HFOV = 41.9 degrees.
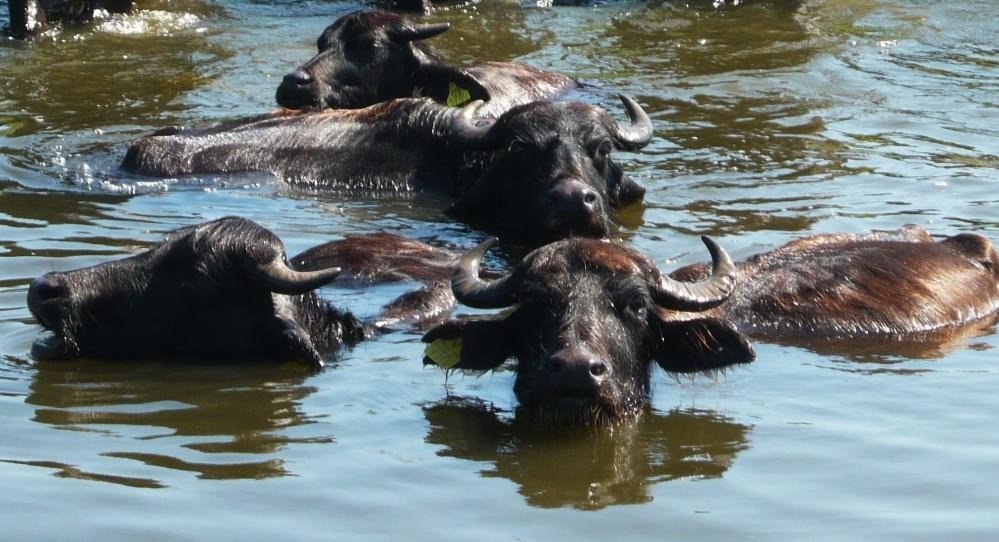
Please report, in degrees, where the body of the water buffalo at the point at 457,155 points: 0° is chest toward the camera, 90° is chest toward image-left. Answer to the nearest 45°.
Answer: approximately 315°

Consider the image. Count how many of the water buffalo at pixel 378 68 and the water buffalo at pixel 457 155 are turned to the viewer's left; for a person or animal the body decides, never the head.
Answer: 1

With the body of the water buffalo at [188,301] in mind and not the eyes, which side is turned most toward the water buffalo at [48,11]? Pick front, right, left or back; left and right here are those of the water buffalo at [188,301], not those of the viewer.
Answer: right

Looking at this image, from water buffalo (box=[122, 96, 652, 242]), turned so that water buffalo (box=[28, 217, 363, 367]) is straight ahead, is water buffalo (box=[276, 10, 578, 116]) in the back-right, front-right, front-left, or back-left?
back-right

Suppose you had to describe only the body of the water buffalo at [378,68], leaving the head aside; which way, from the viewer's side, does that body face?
to the viewer's left

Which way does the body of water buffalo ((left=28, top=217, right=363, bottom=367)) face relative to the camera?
to the viewer's left

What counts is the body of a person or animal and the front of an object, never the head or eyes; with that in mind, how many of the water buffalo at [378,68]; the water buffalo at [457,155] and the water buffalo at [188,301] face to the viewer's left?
2

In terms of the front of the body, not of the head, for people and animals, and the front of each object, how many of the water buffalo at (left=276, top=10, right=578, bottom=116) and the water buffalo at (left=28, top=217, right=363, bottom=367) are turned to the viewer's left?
2

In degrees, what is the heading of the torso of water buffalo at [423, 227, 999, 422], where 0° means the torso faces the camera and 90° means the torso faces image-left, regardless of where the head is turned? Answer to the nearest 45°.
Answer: approximately 45°

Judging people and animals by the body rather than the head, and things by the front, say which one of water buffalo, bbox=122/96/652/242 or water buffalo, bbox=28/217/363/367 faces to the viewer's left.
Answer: water buffalo, bbox=28/217/363/367
